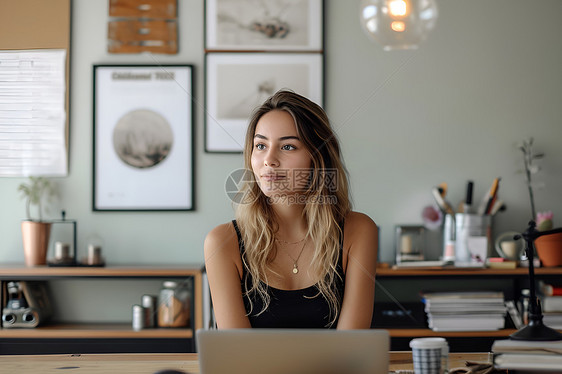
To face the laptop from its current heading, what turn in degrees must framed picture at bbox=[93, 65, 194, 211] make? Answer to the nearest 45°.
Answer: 0° — it already faces it

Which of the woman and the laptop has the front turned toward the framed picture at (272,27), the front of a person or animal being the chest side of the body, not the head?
the laptop

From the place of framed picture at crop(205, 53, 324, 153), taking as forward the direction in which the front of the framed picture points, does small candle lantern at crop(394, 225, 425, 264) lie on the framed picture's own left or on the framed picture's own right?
on the framed picture's own left

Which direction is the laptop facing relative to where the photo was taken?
away from the camera

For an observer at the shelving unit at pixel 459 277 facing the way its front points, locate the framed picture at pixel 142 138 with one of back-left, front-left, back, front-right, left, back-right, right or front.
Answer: right

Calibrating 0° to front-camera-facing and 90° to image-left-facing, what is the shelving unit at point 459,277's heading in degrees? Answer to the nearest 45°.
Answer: approximately 0°

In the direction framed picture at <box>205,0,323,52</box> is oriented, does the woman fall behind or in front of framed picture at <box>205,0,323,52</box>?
in front

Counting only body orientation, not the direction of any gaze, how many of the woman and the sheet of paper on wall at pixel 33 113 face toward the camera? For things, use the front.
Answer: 2

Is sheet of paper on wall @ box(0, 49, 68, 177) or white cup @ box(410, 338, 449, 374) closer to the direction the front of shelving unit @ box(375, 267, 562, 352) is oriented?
the white cup

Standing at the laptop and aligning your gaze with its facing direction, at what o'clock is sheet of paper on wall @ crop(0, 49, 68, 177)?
The sheet of paper on wall is roughly at 11 o'clock from the laptop.

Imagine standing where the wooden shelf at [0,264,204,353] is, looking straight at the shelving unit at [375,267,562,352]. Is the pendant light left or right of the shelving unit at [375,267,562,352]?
right
